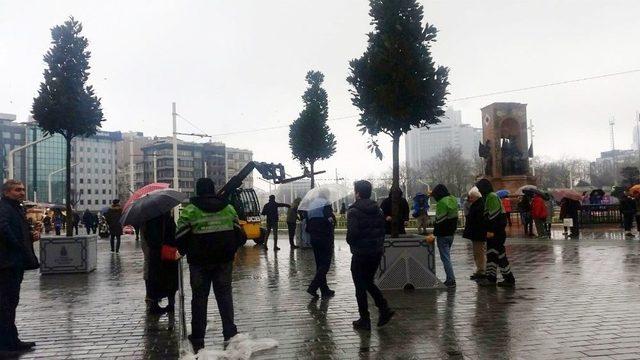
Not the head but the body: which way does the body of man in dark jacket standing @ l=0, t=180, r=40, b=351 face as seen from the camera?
to the viewer's right

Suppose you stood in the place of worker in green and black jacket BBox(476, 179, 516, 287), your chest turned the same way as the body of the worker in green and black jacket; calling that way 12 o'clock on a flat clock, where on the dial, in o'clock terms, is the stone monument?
The stone monument is roughly at 3 o'clock from the worker in green and black jacket.

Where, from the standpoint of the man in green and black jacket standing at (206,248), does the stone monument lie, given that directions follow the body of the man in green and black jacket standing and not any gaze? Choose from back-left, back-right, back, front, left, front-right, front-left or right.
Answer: front-right

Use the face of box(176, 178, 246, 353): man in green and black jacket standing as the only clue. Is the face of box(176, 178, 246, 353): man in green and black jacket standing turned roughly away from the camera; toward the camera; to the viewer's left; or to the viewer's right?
away from the camera

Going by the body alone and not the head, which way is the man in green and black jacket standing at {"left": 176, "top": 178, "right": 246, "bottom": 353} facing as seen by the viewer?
away from the camera

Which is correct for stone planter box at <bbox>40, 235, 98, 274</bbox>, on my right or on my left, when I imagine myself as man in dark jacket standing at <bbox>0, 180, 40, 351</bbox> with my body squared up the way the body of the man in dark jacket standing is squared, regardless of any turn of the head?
on my left

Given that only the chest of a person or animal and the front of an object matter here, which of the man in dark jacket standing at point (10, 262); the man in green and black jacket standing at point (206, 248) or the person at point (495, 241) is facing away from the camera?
the man in green and black jacket standing at point (206, 248)

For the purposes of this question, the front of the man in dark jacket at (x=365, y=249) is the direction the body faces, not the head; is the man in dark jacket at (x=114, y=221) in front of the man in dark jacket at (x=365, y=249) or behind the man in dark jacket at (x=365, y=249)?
in front

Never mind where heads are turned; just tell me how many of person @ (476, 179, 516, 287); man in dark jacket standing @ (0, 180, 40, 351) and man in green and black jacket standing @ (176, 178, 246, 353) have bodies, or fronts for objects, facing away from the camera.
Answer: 1

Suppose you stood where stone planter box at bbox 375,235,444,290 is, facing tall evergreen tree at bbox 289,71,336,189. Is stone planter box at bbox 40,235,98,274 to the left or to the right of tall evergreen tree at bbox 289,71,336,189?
left

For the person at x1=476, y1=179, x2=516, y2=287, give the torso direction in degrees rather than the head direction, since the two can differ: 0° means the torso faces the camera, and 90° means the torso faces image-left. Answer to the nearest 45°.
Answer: approximately 90°
